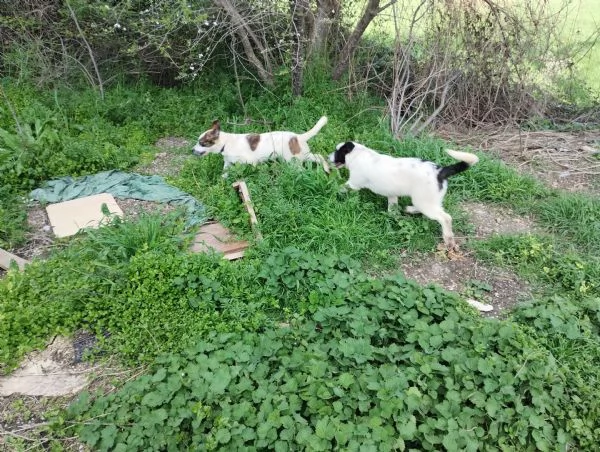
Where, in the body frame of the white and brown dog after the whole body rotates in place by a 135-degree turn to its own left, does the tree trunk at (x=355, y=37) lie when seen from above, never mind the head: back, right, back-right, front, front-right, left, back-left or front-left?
left

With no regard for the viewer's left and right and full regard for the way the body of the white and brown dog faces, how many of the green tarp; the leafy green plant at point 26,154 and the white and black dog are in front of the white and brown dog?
2

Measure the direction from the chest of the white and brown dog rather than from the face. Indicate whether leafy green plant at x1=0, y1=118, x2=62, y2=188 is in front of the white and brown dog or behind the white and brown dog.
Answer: in front

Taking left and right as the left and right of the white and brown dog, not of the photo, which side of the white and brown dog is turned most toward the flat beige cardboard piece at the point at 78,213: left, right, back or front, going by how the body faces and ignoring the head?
front

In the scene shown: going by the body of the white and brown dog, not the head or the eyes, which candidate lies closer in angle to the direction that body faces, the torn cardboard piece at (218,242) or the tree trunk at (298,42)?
the torn cardboard piece

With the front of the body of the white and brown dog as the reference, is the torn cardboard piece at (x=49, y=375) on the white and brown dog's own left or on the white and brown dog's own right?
on the white and brown dog's own left

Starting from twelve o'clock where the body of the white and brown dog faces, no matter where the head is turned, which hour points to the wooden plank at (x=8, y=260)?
The wooden plank is roughly at 11 o'clock from the white and brown dog.

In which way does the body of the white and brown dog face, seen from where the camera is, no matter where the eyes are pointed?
to the viewer's left

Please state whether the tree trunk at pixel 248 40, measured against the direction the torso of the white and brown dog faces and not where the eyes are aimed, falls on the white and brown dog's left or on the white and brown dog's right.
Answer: on the white and brown dog's right

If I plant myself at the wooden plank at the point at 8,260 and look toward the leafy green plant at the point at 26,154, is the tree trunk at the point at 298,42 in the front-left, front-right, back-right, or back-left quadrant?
front-right

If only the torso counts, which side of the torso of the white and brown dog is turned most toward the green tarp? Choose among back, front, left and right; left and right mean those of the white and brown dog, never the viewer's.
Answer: front

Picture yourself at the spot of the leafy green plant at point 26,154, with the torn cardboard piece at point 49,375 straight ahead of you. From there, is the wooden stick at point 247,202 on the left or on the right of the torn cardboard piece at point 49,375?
left

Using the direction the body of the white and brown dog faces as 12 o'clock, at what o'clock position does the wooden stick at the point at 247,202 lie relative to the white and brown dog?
The wooden stick is roughly at 9 o'clock from the white and brown dog.

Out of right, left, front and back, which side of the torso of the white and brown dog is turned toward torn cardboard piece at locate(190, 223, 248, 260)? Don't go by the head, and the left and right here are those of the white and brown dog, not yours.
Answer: left
